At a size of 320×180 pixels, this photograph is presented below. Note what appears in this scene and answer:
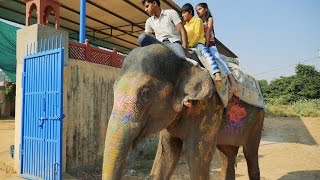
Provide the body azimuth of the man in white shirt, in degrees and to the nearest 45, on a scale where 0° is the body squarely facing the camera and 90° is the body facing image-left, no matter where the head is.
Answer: approximately 45°

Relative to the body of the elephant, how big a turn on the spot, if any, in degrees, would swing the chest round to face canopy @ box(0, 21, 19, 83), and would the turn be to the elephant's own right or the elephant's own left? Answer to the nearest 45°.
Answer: approximately 90° to the elephant's own right

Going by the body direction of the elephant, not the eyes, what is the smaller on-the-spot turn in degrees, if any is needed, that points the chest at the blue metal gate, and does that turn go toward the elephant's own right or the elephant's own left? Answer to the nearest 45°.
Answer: approximately 90° to the elephant's own right

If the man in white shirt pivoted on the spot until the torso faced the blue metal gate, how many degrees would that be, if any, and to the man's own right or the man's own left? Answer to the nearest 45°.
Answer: approximately 90° to the man's own right

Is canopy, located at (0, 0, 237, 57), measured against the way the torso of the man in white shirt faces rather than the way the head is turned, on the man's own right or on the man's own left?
on the man's own right

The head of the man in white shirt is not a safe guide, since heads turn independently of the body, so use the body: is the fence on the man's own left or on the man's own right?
on the man's own right

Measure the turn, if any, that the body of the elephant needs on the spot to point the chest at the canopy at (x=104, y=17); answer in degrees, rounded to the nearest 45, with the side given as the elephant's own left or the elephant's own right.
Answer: approximately 135° to the elephant's own right

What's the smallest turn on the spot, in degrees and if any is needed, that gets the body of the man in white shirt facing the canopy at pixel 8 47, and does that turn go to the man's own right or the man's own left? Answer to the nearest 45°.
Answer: approximately 90° to the man's own right

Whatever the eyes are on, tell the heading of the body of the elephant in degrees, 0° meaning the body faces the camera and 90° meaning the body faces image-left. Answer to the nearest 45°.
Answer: approximately 45°
